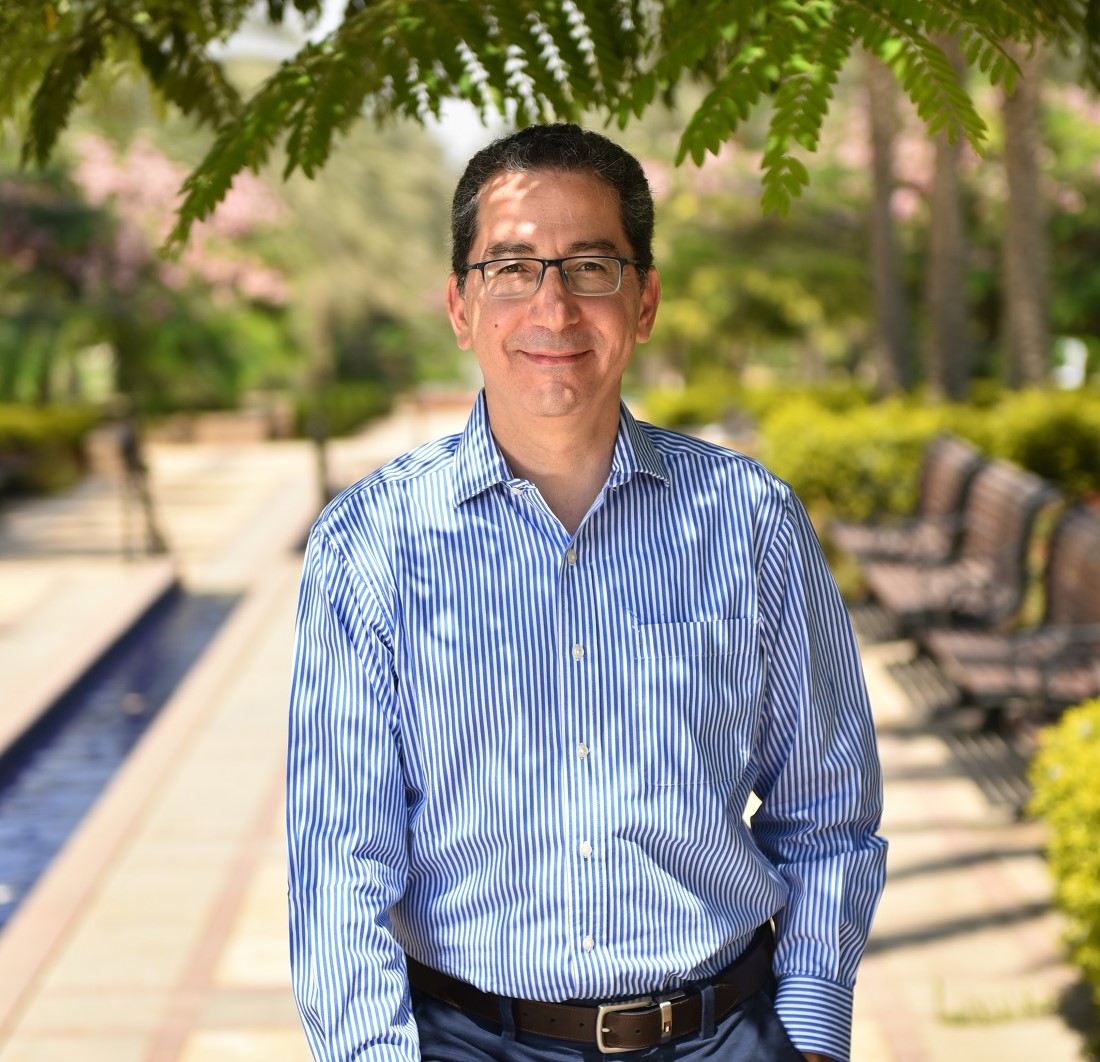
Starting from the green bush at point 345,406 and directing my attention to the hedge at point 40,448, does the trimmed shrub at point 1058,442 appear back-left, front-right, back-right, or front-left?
front-left

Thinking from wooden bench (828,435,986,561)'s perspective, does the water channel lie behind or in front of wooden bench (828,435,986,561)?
in front

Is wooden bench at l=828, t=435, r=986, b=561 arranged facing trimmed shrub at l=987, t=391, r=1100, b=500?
no

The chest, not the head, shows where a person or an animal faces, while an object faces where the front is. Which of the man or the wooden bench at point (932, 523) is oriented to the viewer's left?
the wooden bench

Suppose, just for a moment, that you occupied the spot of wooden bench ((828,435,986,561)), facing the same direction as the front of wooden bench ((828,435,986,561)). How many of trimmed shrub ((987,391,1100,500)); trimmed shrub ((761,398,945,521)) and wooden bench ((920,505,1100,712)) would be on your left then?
1

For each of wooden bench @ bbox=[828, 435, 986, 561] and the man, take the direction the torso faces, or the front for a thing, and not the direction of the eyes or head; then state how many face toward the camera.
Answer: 1

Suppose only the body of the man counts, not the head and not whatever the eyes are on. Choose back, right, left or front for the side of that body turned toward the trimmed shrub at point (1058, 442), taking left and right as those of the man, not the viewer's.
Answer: back

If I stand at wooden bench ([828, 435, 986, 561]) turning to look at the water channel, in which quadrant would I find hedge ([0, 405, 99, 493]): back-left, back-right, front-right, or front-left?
front-right

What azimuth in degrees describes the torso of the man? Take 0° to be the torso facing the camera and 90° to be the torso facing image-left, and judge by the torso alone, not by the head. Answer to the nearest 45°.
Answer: approximately 0°

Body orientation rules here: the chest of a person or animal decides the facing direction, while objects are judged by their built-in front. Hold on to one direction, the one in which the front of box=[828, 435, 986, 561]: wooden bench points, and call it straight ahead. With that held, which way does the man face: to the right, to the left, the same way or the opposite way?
to the left

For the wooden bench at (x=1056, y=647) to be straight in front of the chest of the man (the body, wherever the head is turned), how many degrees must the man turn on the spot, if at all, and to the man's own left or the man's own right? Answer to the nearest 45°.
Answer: approximately 135° to the man's own left

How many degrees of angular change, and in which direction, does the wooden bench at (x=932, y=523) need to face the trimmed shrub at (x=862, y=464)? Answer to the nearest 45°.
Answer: approximately 90° to its right

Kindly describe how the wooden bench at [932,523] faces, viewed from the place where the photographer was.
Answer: facing to the left of the viewer

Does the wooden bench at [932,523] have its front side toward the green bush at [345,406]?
no

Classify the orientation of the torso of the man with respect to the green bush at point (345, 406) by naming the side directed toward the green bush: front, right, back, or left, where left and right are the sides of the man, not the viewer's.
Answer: back

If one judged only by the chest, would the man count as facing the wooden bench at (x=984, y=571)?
no

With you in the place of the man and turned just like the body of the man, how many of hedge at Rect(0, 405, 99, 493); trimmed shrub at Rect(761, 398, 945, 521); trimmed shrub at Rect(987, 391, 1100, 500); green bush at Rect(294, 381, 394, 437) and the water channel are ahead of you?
0

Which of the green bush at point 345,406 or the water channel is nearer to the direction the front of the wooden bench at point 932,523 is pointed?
the water channel

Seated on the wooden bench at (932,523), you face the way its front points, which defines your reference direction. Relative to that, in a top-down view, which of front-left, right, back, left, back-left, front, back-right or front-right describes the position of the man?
left

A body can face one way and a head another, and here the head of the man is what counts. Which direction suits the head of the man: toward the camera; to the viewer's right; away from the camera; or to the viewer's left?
toward the camera
